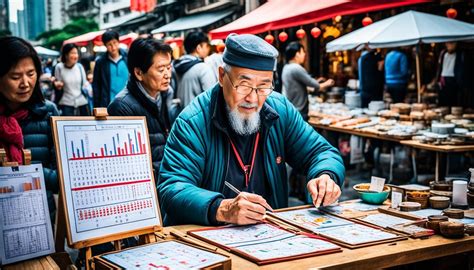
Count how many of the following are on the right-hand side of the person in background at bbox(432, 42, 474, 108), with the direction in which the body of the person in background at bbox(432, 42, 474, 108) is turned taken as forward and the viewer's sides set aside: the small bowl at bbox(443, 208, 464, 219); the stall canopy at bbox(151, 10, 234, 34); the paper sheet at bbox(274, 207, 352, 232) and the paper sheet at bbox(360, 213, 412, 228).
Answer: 1

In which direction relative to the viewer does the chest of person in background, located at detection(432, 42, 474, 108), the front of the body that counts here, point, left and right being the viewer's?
facing the viewer and to the left of the viewer

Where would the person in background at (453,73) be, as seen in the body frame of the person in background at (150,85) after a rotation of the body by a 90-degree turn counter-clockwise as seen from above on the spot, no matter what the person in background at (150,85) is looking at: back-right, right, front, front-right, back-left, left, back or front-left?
front

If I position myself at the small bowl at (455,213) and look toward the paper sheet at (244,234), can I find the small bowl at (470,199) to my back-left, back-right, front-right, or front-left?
back-right

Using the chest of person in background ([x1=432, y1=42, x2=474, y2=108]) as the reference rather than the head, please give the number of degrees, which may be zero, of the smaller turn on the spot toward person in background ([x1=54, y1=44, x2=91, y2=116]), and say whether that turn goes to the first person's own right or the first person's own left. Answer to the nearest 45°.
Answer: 0° — they already face them

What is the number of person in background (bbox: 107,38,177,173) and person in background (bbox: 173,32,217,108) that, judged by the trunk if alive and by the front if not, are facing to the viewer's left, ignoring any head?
0

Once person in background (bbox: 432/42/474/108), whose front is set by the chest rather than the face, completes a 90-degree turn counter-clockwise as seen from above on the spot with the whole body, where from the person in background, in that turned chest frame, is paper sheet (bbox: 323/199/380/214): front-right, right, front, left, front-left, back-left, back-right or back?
front-right

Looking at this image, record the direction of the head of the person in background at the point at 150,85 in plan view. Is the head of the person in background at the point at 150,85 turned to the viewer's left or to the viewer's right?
to the viewer's right
